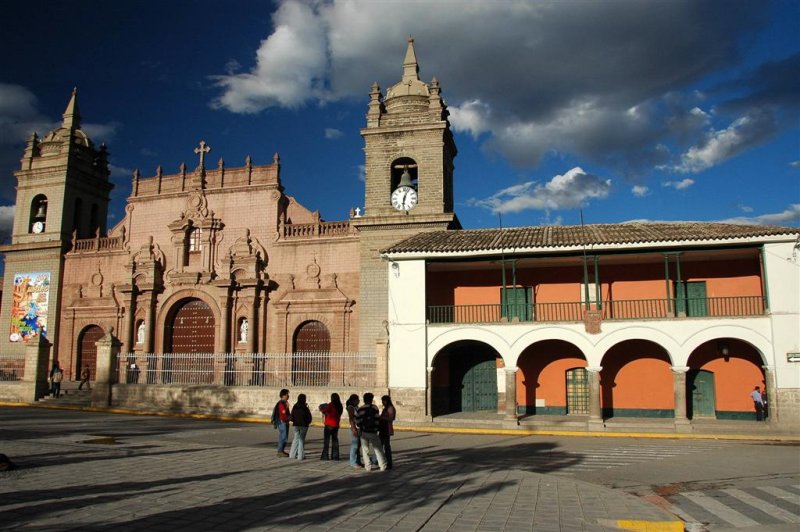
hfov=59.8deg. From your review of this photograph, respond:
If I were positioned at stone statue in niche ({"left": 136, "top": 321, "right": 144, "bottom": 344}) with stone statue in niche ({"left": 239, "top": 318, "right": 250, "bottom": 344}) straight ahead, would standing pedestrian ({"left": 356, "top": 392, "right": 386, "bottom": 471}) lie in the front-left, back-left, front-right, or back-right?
front-right

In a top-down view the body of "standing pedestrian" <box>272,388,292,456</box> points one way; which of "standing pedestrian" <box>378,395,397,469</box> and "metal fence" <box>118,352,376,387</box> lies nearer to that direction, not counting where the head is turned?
the standing pedestrian

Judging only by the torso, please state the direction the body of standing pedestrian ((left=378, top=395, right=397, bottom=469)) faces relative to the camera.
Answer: to the viewer's left

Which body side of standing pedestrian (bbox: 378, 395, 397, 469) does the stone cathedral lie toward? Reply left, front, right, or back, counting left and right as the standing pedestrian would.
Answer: right

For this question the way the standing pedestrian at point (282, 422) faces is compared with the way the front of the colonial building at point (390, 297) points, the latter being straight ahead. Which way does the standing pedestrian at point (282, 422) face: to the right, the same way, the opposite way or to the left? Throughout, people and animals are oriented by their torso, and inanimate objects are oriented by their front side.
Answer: to the left

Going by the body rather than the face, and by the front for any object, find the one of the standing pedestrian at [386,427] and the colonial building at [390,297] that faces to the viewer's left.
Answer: the standing pedestrian

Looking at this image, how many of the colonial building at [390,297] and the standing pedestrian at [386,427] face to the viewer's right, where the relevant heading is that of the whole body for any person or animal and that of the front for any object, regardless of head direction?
0

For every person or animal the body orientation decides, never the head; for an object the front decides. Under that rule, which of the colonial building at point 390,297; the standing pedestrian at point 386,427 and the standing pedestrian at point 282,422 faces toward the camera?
the colonial building

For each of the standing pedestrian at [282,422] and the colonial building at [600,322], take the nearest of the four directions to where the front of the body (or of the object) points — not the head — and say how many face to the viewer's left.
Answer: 0

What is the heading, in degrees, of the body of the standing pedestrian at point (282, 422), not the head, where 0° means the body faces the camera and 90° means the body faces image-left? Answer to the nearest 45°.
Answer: approximately 270°

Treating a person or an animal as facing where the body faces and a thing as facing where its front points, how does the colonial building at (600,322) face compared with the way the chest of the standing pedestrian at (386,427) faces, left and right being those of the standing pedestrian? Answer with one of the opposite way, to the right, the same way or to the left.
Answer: to the left

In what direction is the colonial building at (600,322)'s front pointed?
toward the camera

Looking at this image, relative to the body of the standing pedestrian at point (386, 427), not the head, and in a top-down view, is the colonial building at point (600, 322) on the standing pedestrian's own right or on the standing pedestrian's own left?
on the standing pedestrian's own right

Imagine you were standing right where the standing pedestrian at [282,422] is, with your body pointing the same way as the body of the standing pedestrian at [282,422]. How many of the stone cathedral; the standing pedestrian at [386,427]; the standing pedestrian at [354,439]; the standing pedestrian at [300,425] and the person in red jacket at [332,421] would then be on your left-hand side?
1

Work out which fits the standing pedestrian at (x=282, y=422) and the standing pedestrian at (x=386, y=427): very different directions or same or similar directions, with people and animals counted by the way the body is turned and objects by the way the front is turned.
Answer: very different directions

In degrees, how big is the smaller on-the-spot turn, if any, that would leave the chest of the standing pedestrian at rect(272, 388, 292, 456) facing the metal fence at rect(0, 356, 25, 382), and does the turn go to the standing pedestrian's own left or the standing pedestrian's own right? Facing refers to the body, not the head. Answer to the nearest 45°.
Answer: approximately 135° to the standing pedestrian's own left
